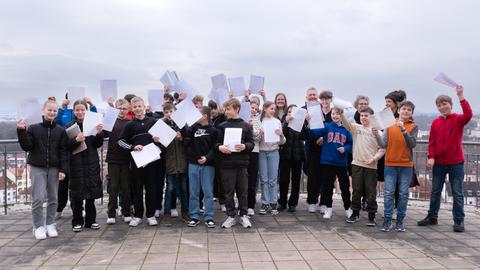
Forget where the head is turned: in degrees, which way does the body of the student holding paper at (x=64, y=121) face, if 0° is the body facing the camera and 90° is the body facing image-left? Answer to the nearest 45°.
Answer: approximately 0°

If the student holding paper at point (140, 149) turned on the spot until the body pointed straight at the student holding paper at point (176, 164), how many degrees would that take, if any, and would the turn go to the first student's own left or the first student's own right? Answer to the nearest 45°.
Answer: approximately 90° to the first student's own left

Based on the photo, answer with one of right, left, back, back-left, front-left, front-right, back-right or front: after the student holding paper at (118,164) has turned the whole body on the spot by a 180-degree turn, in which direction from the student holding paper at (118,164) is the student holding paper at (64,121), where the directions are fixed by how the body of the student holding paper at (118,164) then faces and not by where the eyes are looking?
front-left

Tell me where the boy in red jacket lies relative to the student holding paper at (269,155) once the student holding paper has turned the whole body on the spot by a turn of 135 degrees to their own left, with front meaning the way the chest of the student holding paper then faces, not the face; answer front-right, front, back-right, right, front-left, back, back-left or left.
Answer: front-right

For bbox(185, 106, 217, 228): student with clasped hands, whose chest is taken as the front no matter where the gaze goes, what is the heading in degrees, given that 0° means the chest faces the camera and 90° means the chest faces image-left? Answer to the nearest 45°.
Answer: approximately 0°

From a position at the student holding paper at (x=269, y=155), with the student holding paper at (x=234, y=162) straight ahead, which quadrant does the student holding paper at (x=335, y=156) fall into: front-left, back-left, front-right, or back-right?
back-left

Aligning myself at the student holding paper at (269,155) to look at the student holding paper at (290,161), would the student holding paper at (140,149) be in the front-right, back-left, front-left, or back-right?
back-left
